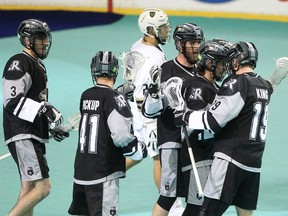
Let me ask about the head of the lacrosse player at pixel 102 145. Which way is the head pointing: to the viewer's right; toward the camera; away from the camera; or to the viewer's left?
away from the camera

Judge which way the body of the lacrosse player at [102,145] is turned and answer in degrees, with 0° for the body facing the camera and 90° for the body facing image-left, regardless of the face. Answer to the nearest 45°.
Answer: approximately 225°

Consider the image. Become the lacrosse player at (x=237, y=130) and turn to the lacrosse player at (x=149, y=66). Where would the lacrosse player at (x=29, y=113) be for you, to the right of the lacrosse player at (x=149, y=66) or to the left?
left

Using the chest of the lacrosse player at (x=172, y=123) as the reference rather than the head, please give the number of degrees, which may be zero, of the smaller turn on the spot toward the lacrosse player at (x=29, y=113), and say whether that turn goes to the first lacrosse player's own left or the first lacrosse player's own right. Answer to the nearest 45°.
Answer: approximately 135° to the first lacrosse player's own right

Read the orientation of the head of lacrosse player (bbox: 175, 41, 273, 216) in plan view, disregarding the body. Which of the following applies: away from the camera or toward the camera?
away from the camera

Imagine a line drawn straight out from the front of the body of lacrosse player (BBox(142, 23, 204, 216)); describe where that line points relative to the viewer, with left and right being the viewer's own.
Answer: facing the viewer and to the right of the viewer
